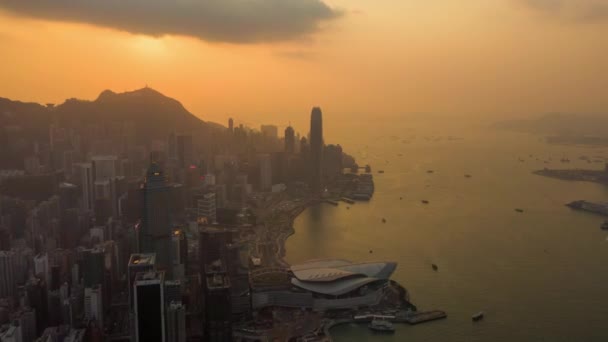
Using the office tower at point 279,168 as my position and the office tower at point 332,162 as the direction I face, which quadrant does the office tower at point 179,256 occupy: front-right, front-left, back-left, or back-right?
back-right

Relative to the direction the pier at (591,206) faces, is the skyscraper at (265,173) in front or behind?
in front
